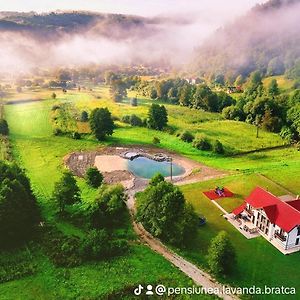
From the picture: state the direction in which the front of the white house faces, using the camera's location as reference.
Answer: facing the viewer and to the left of the viewer

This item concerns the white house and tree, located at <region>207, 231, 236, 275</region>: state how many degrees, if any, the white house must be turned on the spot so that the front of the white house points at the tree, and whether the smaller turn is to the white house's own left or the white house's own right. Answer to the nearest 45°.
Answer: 0° — it already faces it

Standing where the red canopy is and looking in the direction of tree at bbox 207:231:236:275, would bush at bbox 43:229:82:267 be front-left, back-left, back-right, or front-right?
front-right

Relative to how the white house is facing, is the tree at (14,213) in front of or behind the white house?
in front

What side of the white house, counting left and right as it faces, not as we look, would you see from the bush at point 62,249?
front

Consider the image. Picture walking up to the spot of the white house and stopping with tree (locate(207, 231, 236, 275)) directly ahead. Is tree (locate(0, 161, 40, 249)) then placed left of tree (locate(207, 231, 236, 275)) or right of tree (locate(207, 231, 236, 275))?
right

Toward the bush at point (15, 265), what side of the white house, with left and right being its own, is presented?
front
